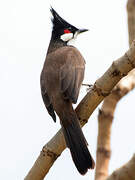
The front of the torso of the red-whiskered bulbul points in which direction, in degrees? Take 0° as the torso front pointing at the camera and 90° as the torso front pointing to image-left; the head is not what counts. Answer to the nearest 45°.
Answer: approximately 180°
